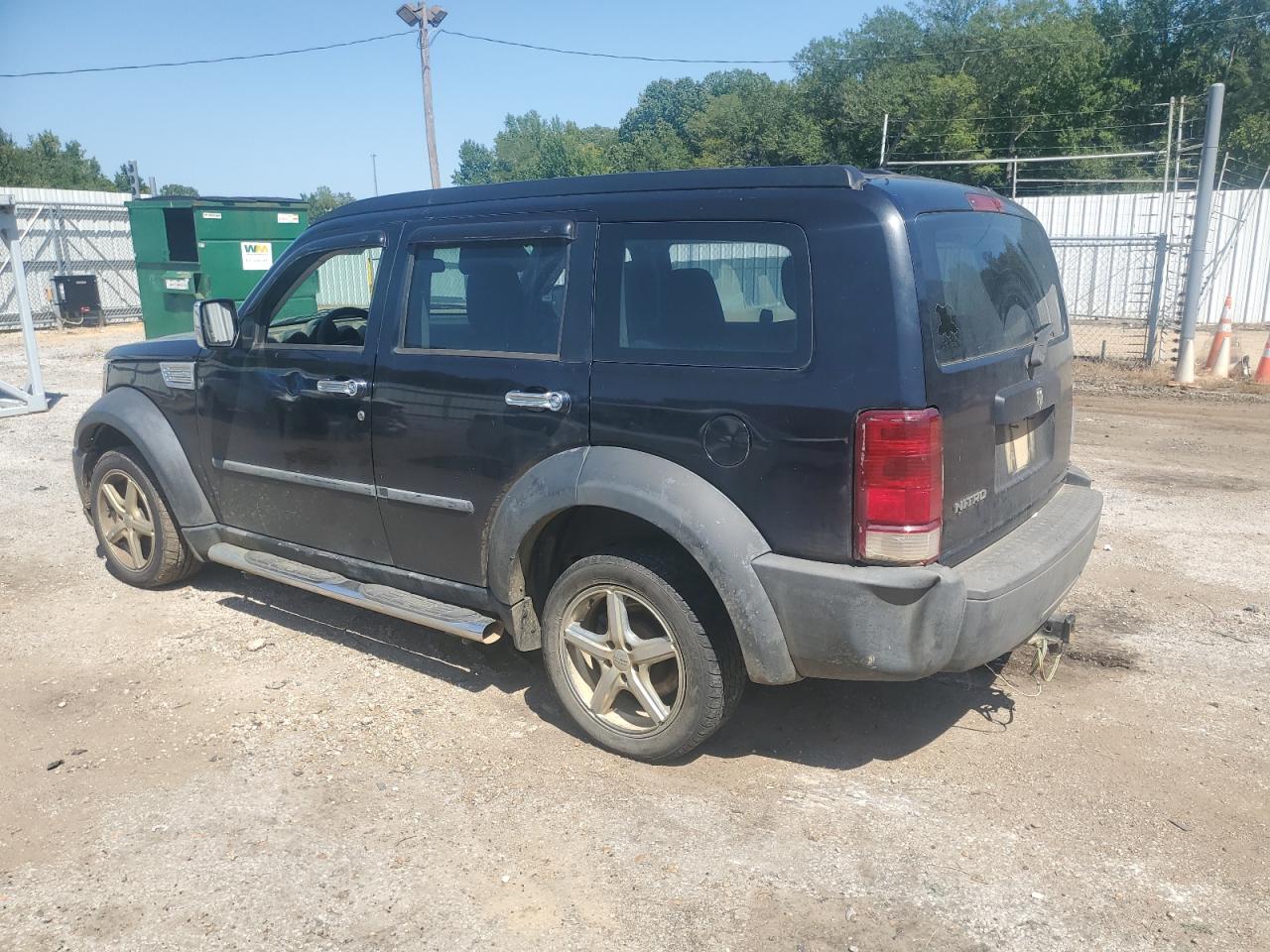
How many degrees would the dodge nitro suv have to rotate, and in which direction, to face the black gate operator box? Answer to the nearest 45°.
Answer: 0° — it already faces it

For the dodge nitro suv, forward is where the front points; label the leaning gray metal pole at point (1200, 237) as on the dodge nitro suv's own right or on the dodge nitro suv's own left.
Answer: on the dodge nitro suv's own right

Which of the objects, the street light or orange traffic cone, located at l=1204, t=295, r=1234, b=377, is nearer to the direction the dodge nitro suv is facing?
the street light

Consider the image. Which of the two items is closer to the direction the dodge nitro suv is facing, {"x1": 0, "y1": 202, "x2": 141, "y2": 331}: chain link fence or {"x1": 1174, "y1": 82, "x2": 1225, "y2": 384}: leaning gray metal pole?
the chain link fence

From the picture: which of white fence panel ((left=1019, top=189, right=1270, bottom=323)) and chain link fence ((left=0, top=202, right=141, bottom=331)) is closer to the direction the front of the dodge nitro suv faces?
the chain link fence

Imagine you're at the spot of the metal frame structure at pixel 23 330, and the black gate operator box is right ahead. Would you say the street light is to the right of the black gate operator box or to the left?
right

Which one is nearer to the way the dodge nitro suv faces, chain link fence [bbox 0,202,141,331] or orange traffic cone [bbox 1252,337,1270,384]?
the chain link fence

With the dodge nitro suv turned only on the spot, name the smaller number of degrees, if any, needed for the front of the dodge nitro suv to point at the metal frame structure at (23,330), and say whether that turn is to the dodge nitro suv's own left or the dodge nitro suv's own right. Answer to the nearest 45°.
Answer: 0° — it already faces it

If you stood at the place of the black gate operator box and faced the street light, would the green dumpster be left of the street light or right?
right

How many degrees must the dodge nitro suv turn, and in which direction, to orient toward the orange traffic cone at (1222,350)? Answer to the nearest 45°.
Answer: approximately 90° to its right

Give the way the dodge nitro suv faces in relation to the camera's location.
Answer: facing away from the viewer and to the left of the viewer
